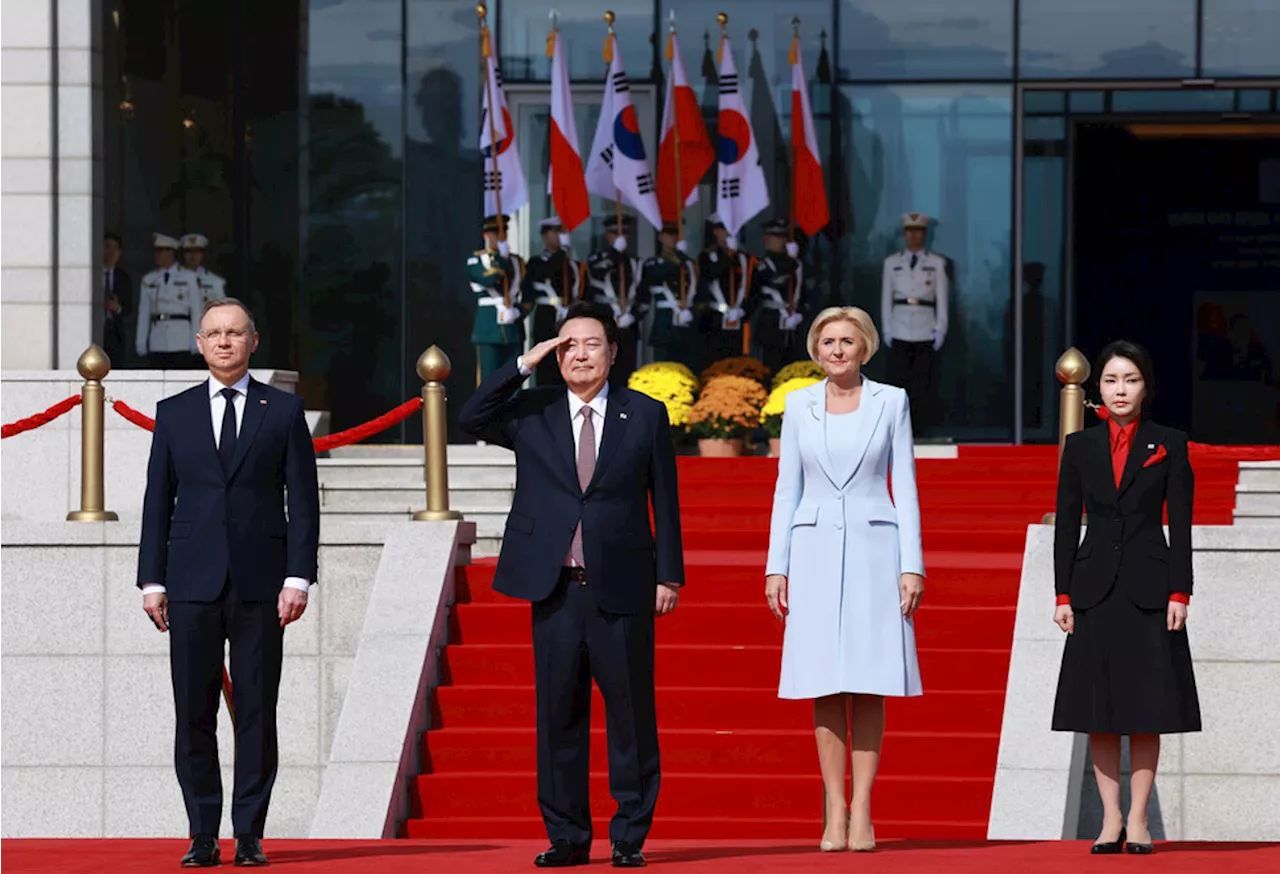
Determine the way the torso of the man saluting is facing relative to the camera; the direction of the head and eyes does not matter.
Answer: toward the camera

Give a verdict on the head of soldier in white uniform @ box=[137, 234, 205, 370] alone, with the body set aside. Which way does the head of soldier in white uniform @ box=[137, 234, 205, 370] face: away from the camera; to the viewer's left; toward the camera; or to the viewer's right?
toward the camera

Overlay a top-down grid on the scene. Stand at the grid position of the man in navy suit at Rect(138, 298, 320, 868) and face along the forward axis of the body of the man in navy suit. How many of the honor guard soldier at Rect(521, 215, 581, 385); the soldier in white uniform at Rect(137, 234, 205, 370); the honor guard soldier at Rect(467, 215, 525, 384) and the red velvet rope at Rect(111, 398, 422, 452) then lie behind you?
4

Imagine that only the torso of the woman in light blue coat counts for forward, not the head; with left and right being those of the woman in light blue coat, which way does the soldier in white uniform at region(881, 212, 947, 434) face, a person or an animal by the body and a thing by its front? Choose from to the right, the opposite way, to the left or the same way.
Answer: the same way

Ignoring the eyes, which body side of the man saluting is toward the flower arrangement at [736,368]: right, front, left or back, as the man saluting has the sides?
back

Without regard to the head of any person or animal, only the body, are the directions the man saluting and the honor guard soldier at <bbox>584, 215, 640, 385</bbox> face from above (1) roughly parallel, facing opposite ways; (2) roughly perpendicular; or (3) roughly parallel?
roughly parallel

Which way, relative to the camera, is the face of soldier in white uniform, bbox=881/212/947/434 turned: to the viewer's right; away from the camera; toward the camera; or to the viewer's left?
toward the camera

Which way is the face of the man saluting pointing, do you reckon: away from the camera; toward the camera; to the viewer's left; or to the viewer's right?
toward the camera

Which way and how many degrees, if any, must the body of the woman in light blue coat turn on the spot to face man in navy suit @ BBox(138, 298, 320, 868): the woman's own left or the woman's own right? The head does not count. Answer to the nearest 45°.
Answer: approximately 90° to the woman's own right

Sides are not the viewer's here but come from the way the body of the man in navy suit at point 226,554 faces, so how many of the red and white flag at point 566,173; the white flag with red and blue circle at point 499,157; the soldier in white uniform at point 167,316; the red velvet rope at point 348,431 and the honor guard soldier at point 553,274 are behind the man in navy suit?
5

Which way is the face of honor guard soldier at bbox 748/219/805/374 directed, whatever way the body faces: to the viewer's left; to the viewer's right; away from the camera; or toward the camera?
toward the camera

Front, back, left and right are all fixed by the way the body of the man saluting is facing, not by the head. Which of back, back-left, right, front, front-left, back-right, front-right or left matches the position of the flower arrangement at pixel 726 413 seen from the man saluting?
back

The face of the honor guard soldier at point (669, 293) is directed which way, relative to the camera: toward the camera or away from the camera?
toward the camera

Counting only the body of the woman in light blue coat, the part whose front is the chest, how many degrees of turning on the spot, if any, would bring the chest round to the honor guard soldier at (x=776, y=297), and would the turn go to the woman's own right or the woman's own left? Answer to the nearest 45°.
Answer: approximately 180°

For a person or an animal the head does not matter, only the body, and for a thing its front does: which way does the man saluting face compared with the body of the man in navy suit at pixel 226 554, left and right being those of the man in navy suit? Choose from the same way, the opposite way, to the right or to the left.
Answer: the same way

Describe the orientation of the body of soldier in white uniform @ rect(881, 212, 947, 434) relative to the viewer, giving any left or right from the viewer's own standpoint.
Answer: facing the viewer

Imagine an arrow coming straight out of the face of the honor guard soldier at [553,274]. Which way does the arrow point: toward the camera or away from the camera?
toward the camera

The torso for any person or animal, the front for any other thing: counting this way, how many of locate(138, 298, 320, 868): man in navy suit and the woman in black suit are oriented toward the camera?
2
